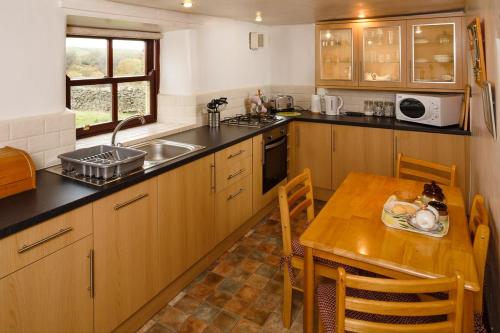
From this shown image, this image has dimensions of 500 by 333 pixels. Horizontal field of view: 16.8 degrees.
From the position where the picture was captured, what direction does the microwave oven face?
facing the viewer and to the left of the viewer

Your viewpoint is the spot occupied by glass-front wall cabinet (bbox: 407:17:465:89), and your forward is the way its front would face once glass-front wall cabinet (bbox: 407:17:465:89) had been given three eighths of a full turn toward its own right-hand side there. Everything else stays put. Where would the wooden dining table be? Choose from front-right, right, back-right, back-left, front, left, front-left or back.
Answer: back-left

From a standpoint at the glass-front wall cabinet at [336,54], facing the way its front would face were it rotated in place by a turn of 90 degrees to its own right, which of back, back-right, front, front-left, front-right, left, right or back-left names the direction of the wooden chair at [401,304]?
left

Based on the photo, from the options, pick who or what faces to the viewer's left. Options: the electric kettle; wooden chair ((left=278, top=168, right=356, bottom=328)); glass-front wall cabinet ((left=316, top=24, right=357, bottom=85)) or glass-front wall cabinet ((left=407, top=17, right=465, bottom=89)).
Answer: the electric kettle

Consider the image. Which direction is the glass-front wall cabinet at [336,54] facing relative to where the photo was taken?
toward the camera

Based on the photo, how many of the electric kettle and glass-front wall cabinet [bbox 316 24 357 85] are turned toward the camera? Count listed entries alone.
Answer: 1

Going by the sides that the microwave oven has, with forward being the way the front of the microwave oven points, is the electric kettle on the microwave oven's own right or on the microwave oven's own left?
on the microwave oven's own right

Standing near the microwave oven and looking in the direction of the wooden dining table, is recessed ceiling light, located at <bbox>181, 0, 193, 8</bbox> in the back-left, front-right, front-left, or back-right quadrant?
front-right

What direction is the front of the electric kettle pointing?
to the viewer's left

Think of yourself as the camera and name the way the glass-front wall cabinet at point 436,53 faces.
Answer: facing the viewer

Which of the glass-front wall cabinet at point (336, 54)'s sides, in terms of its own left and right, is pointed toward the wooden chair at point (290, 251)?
front

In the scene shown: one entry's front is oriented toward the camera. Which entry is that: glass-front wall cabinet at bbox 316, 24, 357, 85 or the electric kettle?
the glass-front wall cabinet
